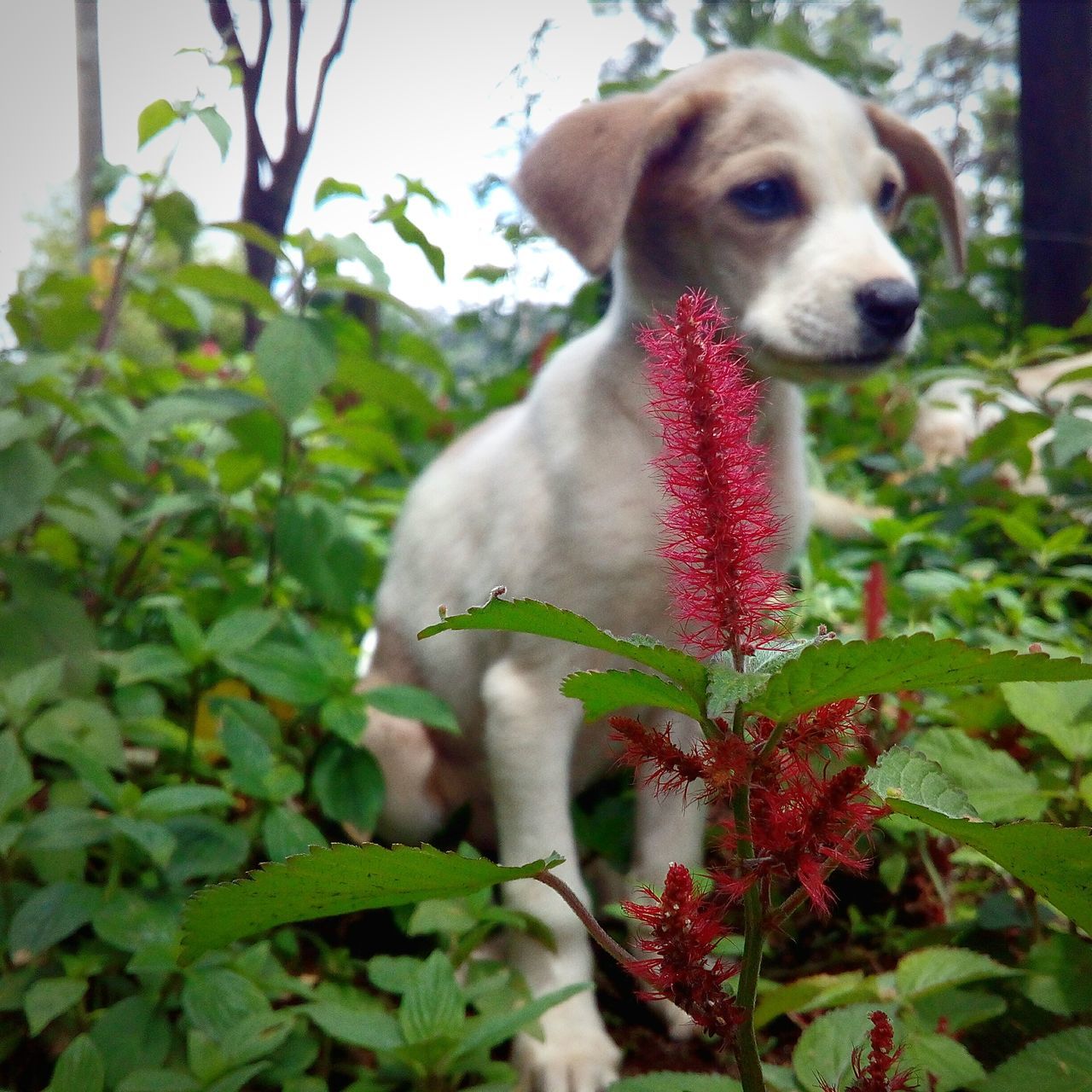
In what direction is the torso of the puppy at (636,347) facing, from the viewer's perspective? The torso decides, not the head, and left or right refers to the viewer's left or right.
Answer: facing the viewer and to the right of the viewer

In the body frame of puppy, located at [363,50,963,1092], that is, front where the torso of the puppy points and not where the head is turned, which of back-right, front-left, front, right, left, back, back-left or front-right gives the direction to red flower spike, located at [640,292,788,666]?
front-right

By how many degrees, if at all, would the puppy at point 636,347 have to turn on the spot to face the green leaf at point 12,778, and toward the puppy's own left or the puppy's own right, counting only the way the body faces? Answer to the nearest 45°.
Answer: approximately 90° to the puppy's own right

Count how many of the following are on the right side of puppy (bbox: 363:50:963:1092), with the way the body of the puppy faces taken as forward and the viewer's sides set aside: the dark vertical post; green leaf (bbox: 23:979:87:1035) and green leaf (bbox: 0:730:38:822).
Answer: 2

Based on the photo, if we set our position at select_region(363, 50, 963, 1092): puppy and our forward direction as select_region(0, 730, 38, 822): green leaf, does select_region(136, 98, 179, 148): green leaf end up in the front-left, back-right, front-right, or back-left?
front-right

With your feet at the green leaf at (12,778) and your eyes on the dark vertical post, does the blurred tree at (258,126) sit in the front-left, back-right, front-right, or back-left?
front-left

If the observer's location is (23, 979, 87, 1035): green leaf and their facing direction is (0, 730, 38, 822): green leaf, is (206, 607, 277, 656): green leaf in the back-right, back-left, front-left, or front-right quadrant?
front-right
